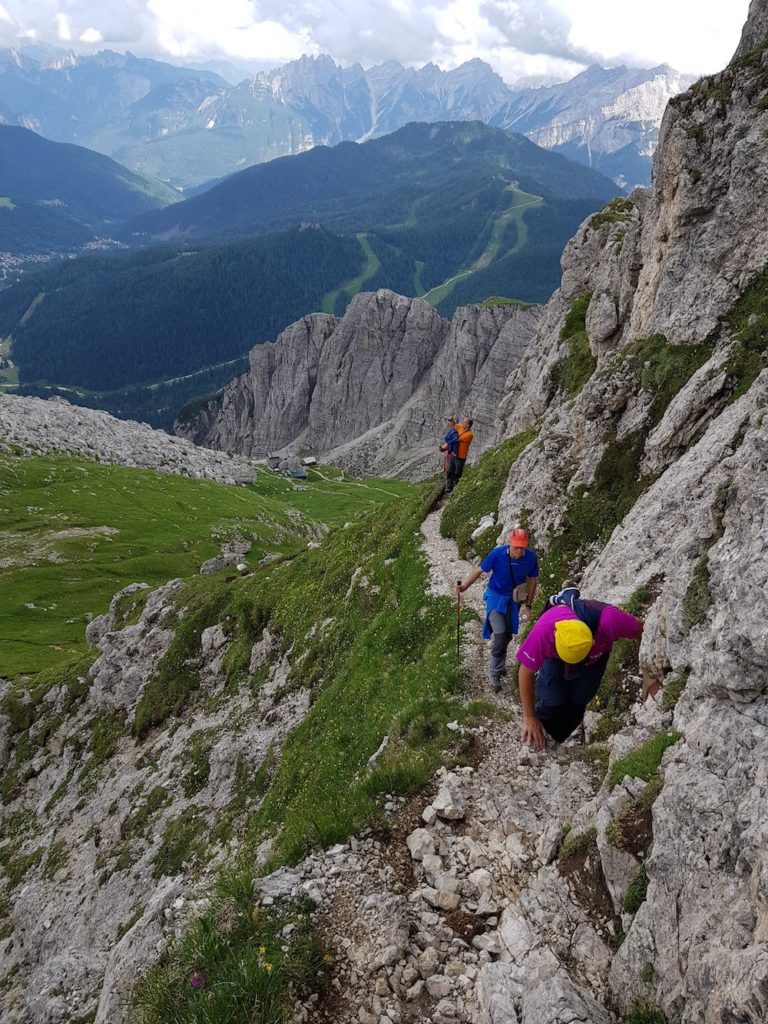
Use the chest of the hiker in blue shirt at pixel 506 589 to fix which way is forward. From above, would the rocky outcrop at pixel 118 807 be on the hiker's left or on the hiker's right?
on the hiker's right

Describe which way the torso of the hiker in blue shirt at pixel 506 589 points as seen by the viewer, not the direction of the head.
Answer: toward the camera

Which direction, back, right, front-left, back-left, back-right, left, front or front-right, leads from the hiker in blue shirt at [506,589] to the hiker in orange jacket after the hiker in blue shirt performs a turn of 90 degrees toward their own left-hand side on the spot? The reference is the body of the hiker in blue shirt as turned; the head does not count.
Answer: left
